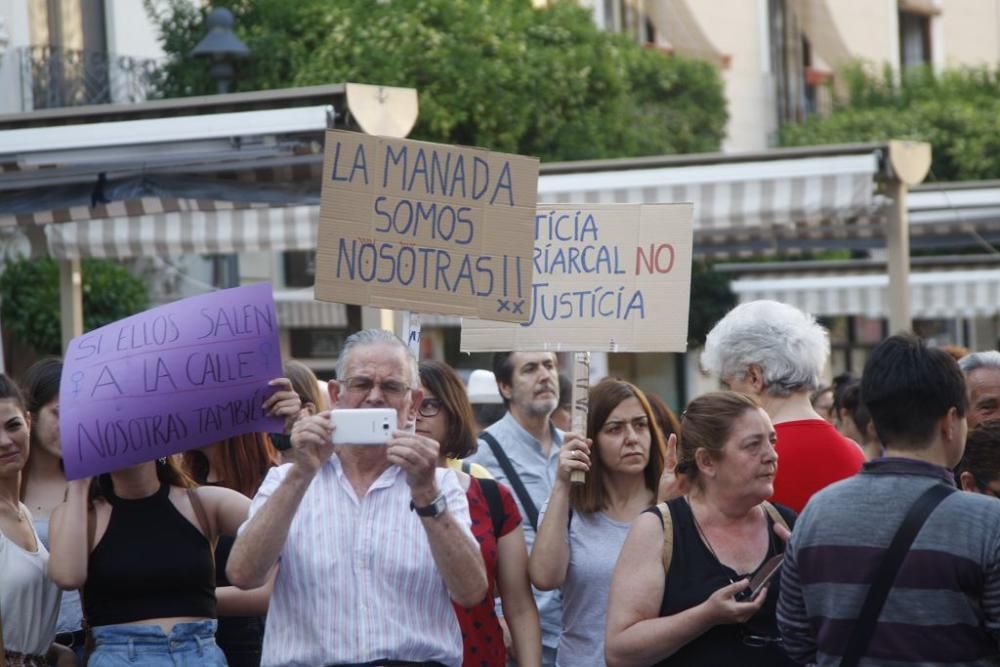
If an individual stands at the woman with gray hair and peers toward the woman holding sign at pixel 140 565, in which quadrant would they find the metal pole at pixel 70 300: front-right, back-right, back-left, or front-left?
front-right

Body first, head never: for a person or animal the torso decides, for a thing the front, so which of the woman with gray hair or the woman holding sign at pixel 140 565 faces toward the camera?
the woman holding sign

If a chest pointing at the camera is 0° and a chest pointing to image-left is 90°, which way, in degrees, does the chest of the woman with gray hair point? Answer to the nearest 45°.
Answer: approximately 135°

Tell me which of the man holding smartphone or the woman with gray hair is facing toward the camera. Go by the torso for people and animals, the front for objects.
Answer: the man holding smartphone

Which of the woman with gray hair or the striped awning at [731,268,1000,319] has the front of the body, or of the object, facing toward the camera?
the striped awning

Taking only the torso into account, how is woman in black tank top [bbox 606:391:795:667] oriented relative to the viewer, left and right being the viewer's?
facing the viewer and to the right of the viewer

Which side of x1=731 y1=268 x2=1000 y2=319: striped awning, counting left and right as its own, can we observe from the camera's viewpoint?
front

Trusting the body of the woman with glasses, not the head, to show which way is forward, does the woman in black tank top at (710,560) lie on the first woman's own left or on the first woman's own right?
on the first woman's own left

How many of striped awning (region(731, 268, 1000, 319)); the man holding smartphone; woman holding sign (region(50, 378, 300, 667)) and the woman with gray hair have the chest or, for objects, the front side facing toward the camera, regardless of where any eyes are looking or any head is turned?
3

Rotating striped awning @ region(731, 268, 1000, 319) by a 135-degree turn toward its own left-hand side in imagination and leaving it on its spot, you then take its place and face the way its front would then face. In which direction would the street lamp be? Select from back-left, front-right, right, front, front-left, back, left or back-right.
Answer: back

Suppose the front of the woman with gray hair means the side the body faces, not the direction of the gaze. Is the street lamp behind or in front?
in front

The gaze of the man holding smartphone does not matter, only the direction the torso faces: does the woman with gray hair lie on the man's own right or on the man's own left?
on the man's own left

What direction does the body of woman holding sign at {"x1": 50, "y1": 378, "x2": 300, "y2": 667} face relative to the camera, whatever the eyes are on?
toward the camera

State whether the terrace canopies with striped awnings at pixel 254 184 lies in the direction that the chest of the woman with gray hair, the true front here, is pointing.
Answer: yes

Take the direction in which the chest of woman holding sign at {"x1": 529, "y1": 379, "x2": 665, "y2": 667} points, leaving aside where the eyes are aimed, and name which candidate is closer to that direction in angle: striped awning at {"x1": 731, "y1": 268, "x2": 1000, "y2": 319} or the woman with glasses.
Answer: the woman with glasses

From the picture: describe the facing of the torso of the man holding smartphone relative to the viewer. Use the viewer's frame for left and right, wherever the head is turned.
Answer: facing the viewer
